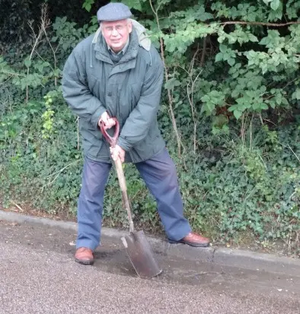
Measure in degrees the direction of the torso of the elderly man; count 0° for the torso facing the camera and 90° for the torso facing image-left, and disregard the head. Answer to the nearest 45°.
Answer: approximately 0°
